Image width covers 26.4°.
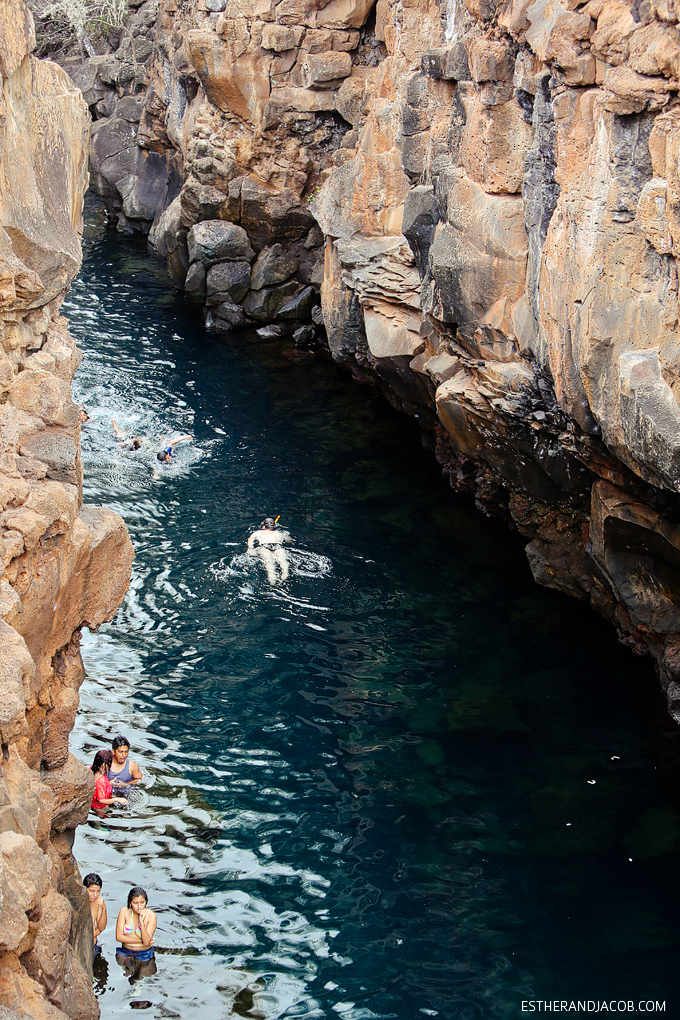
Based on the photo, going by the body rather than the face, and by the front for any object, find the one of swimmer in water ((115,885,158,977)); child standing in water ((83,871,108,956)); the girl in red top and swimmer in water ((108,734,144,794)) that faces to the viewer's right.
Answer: the girl in red top

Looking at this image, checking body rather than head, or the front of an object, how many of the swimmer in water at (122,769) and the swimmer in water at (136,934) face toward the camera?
2

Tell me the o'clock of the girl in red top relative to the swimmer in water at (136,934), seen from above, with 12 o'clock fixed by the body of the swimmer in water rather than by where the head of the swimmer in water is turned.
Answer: The girl in red top is roughly at 6 o'clock from the swimmer in water.

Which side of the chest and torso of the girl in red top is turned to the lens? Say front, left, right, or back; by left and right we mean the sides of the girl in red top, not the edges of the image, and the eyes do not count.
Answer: right

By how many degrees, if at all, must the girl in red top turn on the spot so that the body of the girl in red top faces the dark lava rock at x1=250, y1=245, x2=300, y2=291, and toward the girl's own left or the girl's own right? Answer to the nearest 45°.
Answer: approximately 90° to the girl's own left

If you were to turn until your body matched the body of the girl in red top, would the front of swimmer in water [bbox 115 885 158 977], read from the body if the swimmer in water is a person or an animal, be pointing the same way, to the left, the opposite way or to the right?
to the right

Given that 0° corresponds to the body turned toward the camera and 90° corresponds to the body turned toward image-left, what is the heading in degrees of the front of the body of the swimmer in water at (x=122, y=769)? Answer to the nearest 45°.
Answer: approximately 0°
